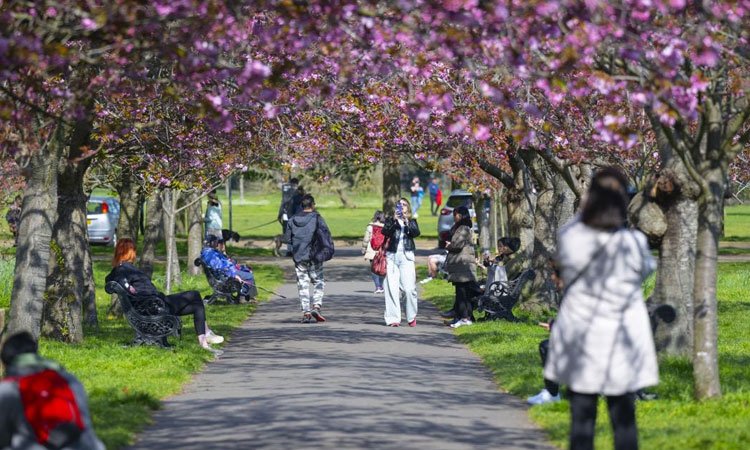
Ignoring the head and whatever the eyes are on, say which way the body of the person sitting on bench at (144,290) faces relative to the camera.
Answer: to the viewer's right

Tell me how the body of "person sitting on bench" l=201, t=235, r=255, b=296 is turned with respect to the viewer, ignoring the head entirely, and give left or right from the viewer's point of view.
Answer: facing to the right of the viewer

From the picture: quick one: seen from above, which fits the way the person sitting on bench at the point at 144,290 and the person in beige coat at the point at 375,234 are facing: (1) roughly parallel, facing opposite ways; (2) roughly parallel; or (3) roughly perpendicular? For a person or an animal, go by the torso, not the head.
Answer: roughly perpendicular

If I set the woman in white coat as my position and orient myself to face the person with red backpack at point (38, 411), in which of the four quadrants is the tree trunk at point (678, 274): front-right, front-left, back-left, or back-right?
back-right

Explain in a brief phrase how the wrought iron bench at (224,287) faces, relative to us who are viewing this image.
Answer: facing to the right of the viewer

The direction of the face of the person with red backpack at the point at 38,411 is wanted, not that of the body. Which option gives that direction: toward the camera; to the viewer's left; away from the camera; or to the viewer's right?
away from the camera

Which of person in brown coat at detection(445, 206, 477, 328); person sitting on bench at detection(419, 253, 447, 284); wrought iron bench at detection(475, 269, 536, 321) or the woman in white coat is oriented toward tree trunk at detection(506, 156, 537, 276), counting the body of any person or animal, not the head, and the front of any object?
the woman in white coat

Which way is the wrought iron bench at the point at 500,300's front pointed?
to the viewer's left

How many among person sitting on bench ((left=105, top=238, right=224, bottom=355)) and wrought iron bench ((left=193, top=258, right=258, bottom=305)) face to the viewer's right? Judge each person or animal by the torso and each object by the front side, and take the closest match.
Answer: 2

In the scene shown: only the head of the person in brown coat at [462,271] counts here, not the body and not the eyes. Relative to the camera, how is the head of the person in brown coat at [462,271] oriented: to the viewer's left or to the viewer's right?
to the viewer's left

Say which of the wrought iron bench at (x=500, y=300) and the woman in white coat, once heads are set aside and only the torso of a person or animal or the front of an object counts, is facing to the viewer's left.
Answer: the wrought iron bench

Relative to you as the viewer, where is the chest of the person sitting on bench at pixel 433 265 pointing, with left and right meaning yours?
facing to the left of the viewer

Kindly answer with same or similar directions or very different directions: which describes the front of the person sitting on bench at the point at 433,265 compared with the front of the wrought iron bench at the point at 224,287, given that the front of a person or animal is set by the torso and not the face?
very different directions

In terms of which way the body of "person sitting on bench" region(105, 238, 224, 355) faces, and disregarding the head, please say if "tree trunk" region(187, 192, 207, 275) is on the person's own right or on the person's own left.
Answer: on the person's own left

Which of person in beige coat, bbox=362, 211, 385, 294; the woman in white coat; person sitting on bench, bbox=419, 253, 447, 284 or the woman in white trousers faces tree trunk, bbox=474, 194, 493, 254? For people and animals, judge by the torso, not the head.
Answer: the woman in white coat
